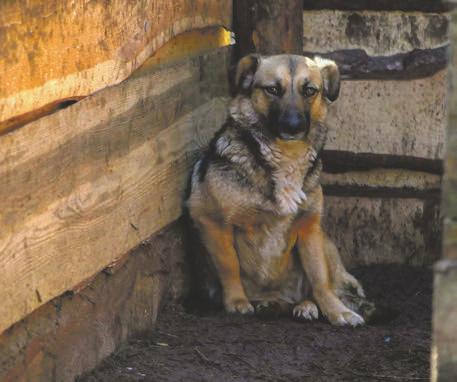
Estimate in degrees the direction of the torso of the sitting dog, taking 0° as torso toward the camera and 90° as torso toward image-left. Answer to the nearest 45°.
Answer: approximately 0°

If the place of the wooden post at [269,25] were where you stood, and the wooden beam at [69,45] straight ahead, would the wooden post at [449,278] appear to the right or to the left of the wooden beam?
left
